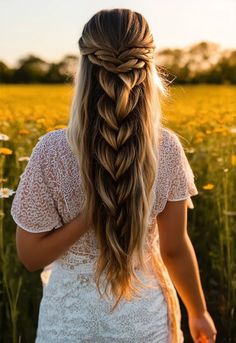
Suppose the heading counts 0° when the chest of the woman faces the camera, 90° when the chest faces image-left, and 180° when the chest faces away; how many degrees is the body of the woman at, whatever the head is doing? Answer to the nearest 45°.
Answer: approximately 180°

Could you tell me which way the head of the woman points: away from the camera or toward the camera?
away from the camera

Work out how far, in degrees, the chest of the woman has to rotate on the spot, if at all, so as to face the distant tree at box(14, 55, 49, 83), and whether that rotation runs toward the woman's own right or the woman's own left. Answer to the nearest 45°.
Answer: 0° — they already face it
